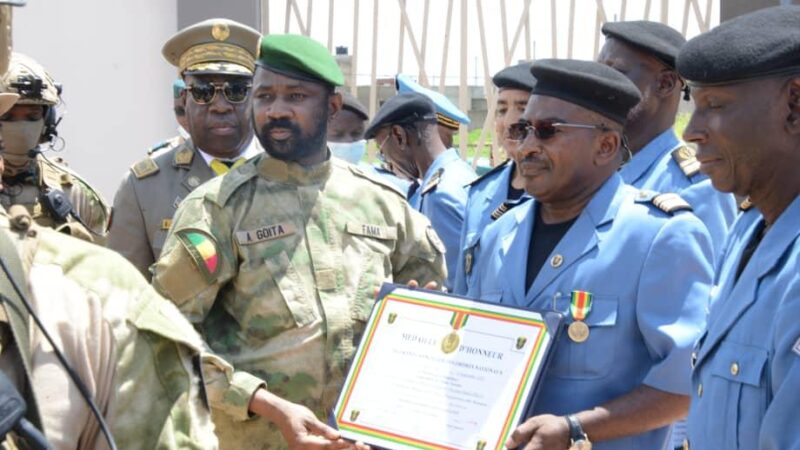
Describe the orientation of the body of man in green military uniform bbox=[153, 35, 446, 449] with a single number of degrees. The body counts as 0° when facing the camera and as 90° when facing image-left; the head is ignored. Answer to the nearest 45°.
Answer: approximately 0°
